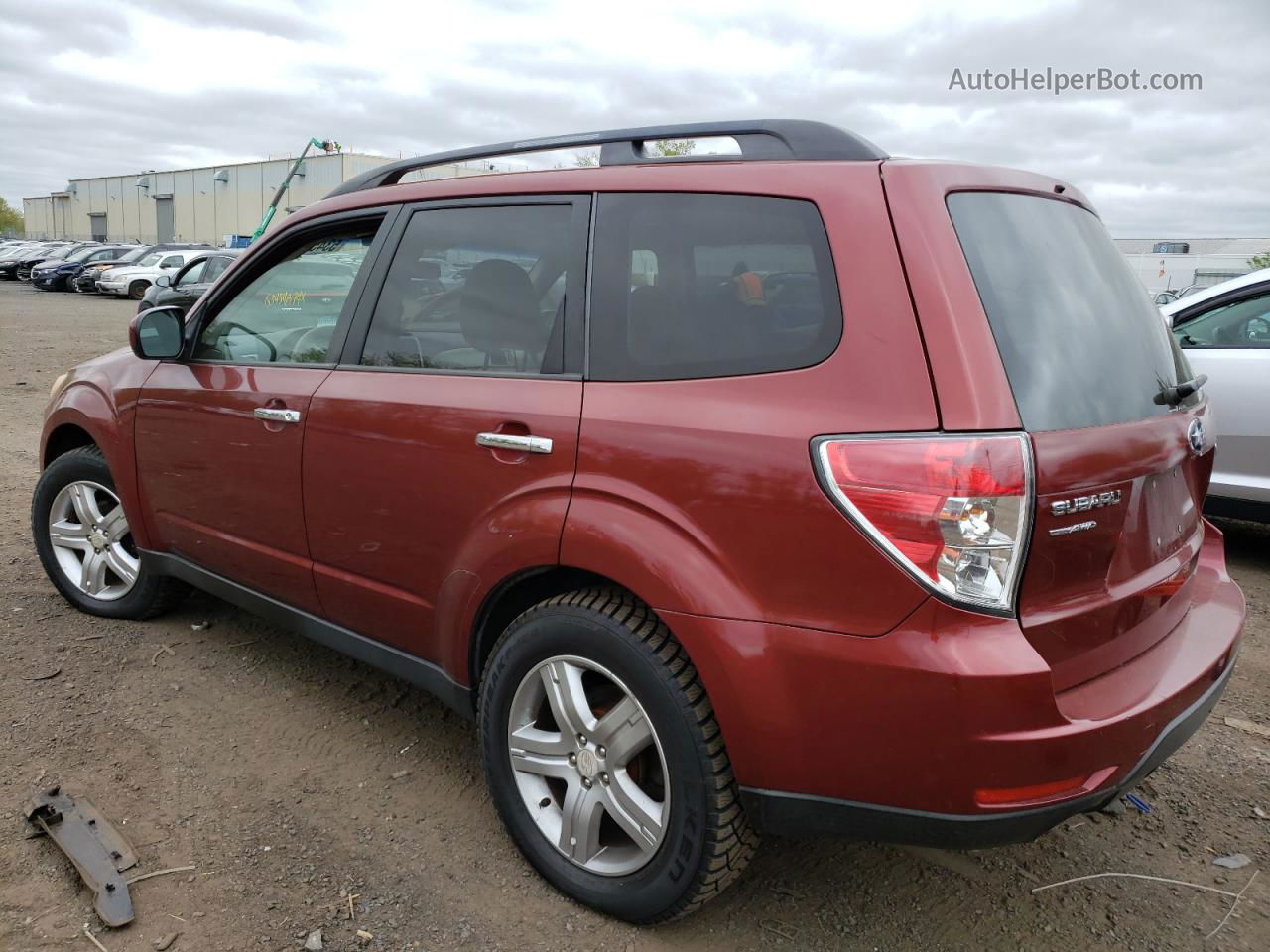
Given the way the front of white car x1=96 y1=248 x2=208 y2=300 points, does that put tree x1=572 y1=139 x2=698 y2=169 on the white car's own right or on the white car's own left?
on the white car's own right

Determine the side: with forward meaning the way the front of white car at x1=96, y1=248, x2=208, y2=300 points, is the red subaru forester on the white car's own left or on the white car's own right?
on the white car's own left

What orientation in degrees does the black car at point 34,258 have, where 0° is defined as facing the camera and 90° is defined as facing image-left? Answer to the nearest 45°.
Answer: approximately 45°

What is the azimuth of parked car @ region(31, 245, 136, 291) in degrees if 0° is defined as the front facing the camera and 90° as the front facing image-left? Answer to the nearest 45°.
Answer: approximately 45°

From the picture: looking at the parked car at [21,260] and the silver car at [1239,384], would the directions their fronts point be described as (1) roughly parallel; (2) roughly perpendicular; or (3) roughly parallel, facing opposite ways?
roughly perpendicular
